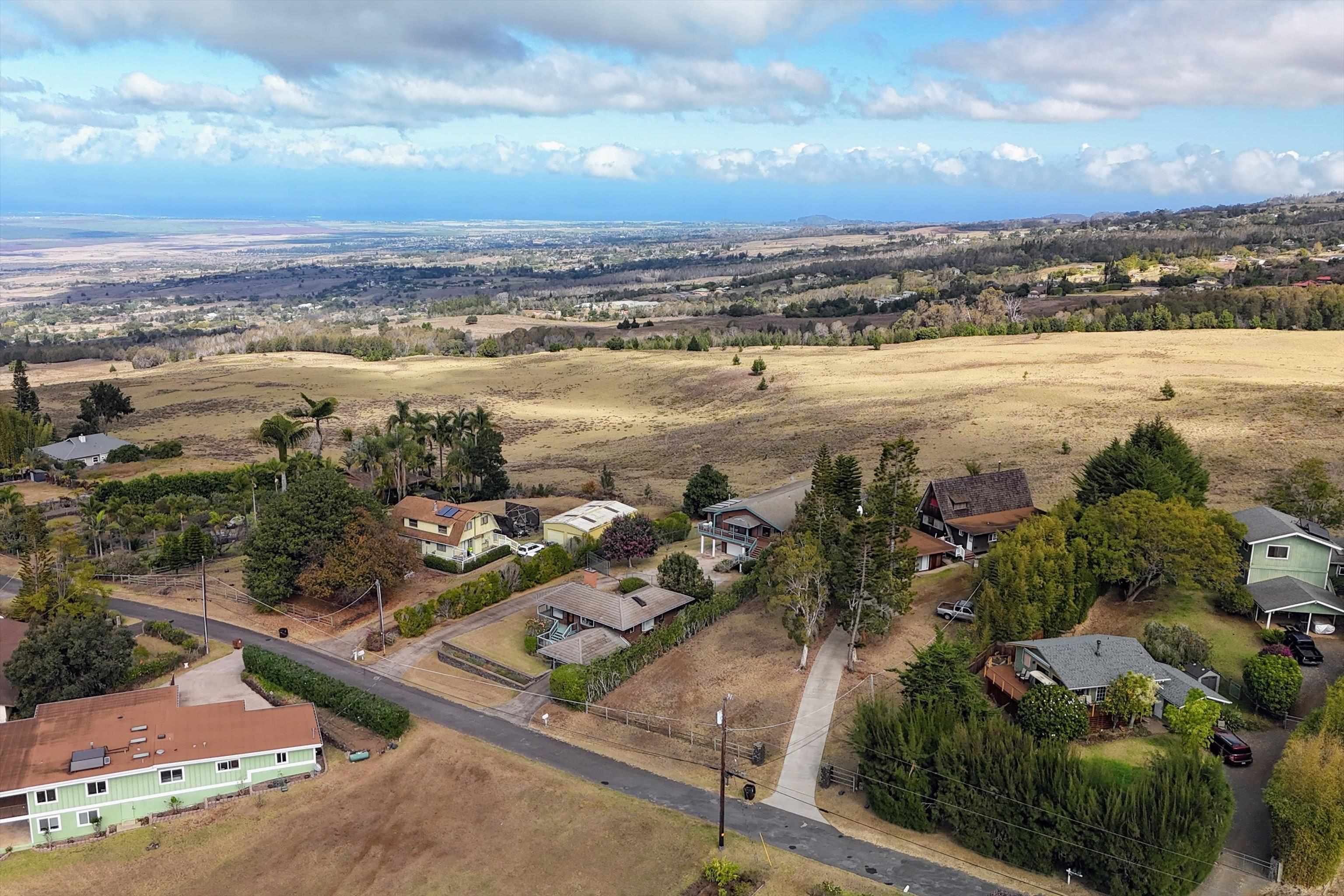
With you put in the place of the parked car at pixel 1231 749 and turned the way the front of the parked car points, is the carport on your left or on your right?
on your right

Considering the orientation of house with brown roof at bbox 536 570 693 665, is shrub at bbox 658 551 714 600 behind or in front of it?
behind

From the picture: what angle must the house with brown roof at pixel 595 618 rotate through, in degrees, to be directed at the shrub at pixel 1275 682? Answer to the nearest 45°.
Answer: approximately 90° to its left

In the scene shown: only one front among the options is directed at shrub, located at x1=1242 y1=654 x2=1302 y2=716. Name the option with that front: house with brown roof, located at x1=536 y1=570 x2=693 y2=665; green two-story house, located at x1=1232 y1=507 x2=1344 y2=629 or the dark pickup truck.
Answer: the green two-story house
